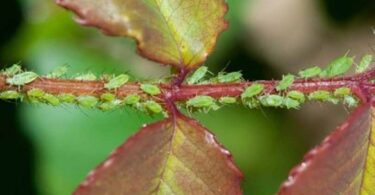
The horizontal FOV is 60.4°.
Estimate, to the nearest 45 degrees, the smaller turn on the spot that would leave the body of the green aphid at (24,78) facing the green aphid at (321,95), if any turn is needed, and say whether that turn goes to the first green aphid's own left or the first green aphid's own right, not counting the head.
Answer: approximately 180°

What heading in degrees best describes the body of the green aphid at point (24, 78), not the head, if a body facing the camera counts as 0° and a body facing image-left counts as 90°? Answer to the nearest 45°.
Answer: approximately 90°

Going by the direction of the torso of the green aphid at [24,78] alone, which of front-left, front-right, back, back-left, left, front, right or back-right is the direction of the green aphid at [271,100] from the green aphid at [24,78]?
back
